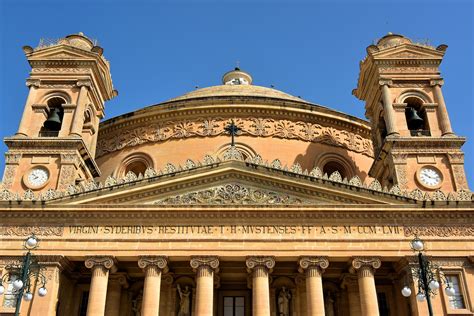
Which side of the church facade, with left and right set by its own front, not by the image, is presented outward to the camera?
front
